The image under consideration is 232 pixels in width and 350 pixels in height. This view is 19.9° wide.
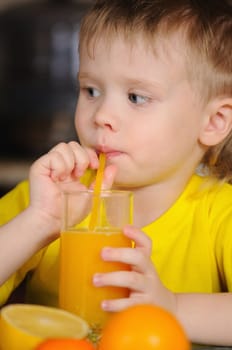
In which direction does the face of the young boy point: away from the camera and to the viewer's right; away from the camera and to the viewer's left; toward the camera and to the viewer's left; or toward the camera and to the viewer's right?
toward the camera and to the viewer's left

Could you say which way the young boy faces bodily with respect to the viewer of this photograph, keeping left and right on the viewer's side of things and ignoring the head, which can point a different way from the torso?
facing the viewer and to the left of the viewer

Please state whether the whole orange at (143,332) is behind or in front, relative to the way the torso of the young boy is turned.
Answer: in front

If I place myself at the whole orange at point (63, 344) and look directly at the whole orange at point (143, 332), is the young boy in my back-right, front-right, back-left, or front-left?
front-left

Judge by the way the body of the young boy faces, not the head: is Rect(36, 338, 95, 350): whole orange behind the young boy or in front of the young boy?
in front
